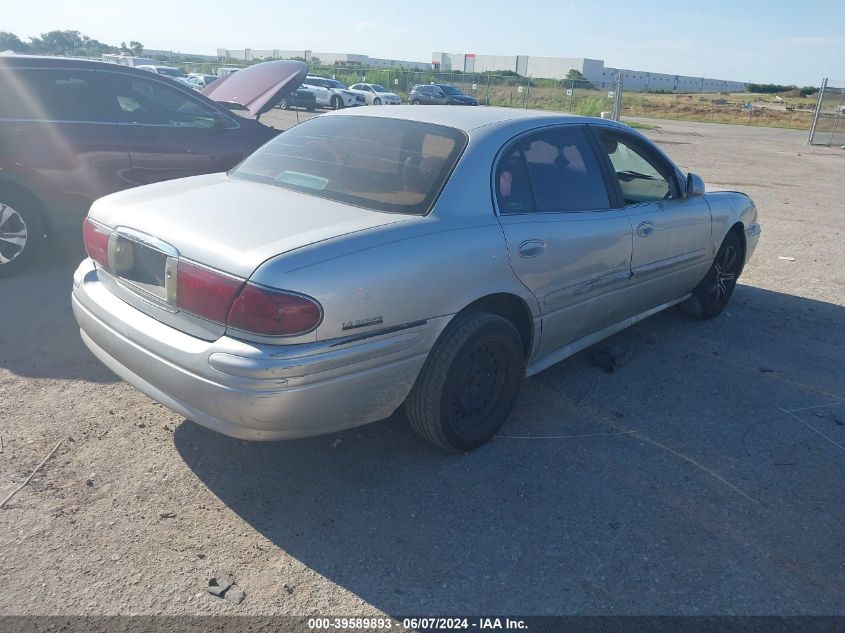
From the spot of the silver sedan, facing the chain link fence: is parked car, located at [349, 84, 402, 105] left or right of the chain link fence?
left

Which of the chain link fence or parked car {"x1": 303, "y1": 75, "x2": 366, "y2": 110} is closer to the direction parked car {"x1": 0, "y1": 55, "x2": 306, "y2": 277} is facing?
the chain link fence

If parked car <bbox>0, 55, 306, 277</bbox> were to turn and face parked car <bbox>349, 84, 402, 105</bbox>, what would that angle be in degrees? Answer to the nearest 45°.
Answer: approximately 90° to its left

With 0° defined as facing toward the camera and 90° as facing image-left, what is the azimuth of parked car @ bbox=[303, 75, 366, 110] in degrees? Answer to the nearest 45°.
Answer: approximately 315°

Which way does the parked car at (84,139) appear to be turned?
to the viewer's right

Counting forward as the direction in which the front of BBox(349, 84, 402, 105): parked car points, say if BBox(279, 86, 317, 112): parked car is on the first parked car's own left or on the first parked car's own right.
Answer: on the first parked car's own right
